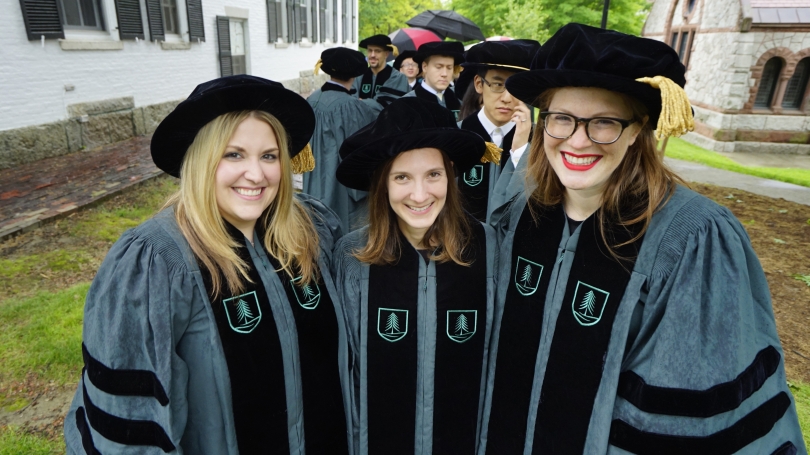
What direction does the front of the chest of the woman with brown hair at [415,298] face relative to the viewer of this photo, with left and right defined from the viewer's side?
facing the viewer

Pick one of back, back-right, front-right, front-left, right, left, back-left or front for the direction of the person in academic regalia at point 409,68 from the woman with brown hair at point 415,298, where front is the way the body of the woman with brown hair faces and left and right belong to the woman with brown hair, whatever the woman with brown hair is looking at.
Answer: back

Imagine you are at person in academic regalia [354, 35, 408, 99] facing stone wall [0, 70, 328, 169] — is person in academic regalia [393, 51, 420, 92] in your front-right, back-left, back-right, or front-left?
back-right

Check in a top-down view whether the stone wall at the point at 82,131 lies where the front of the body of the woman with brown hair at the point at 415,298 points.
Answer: no

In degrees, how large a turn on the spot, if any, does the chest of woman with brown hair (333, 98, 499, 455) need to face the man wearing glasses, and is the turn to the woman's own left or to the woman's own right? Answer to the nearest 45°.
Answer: approximately 180°

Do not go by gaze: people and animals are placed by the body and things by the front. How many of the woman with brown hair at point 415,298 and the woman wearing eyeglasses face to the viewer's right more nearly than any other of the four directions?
0

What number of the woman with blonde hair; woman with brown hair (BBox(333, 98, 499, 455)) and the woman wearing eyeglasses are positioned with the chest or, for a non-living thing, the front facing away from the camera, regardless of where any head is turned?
0

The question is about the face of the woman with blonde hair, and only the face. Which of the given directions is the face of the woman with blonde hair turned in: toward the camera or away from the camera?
toward the camera

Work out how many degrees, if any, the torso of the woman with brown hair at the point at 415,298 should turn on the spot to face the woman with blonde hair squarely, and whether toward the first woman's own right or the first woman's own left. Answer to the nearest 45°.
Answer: approximately 45° to the first woman's own right

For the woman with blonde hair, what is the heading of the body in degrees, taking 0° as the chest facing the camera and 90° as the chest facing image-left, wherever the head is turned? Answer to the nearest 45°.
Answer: approximately 315°

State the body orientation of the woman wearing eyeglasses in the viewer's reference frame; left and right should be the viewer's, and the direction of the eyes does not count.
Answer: facing the viewer and to the left of the viewer

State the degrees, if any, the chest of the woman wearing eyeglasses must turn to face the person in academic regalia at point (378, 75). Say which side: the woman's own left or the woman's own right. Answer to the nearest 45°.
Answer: approximately 90° to the woman's own right

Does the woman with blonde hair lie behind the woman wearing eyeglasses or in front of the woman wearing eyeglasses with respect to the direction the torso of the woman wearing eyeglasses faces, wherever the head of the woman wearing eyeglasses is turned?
in front

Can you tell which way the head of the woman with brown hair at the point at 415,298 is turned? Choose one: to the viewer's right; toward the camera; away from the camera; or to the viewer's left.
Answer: toward the camera

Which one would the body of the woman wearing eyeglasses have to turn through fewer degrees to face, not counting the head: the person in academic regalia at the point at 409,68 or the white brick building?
the white brick building

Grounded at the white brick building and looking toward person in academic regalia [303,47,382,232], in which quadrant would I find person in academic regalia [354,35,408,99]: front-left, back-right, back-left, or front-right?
front-left
